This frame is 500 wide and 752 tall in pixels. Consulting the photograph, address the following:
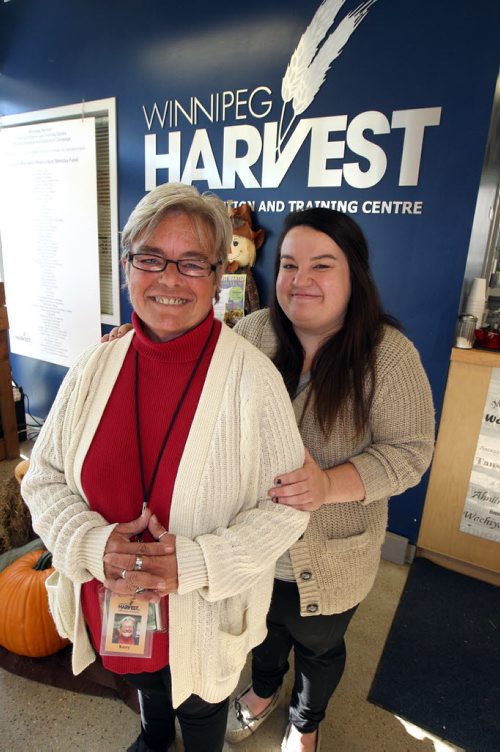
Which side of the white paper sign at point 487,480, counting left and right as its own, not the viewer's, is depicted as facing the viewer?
front

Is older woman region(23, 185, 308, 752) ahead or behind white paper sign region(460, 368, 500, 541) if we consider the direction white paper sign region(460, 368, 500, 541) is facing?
ahead

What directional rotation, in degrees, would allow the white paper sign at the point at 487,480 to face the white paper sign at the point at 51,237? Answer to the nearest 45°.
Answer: approximately 90° to its right

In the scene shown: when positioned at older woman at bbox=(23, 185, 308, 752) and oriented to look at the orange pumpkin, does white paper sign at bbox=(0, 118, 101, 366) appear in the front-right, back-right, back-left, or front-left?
front-right

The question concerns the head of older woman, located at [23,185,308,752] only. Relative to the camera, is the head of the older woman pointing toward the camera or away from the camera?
toward the camera

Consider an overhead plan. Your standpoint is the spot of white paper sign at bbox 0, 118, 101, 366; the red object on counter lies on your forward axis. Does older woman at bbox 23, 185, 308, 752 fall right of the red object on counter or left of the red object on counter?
right

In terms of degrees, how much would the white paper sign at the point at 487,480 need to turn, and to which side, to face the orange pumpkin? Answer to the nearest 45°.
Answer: approximately 45° to its right
